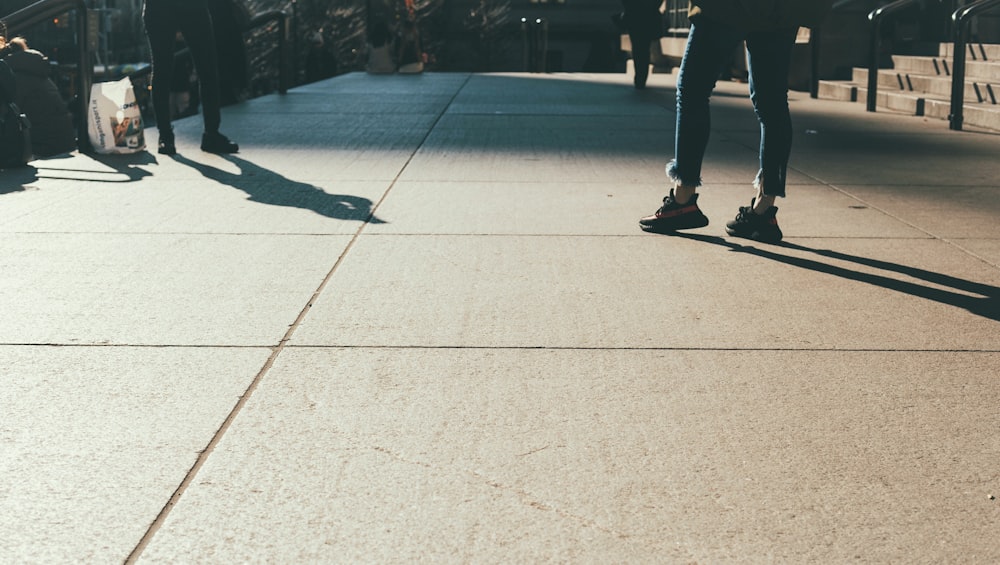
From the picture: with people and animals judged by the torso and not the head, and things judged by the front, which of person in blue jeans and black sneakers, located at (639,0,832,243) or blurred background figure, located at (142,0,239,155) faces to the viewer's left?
the person in blue jeans and black sneakers

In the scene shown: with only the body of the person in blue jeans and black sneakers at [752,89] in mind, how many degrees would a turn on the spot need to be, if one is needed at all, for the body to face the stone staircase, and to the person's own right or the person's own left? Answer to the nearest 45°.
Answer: approximately 90° to the person's own right

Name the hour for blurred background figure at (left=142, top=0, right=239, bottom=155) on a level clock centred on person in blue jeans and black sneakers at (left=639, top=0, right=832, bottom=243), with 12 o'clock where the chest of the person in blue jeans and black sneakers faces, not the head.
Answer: The blurred background figure is roughly at 1 o'clock from the person in blue jeans and black sneakers.

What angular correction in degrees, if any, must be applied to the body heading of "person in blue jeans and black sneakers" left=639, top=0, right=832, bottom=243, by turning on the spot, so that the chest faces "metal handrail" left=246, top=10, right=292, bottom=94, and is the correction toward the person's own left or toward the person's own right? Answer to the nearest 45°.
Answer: approximately 45° to the person's own right

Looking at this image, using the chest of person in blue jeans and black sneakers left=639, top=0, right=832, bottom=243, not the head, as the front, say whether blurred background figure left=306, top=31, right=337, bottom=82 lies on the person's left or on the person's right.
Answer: on the person's right

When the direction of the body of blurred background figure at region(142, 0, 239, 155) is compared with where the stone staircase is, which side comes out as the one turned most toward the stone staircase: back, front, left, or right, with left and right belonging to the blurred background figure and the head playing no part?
left

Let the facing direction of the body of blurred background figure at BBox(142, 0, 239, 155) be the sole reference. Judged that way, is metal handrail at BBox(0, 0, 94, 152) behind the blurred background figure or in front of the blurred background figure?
behind

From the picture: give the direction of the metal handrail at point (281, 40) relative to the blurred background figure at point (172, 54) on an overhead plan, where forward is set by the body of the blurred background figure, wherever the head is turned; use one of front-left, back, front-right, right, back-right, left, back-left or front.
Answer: back-left

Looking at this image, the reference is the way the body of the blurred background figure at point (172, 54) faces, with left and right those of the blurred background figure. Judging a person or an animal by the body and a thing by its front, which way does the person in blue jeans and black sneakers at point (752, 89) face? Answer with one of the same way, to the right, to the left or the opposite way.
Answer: the opposite way

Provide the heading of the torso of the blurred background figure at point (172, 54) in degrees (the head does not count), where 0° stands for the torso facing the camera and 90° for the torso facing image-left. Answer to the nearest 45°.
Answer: approximately 315°

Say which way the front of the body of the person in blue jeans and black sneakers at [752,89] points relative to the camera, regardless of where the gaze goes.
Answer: to the viewer's left

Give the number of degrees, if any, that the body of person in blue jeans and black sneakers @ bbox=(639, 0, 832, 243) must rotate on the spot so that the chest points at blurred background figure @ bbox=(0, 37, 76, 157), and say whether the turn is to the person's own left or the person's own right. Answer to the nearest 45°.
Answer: approximately 45° to the person's own right

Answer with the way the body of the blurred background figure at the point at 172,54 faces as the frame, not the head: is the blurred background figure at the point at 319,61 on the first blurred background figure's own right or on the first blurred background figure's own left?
on the first blurred background figure's own left
